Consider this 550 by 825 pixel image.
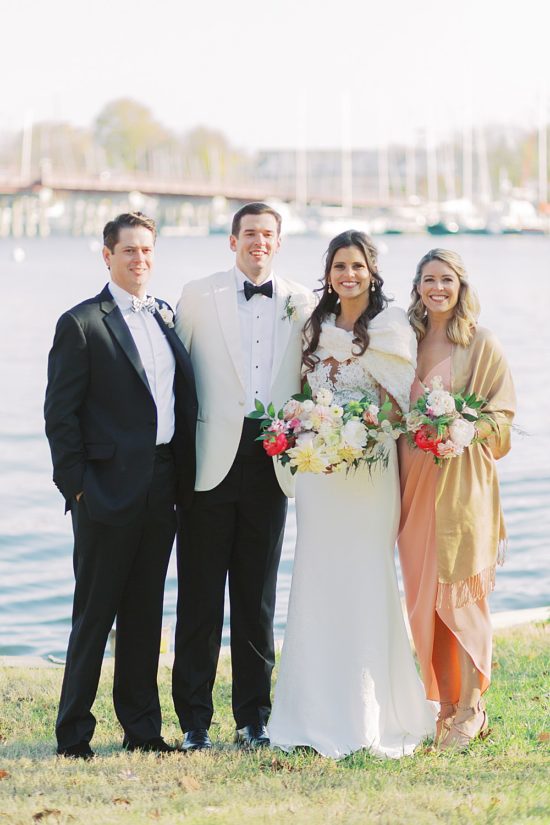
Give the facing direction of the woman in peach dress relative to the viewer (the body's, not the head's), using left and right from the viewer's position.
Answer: facing the viewer and to the left of the viewer

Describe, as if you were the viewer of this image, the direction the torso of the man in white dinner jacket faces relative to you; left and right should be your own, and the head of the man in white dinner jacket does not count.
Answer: facing the viewer

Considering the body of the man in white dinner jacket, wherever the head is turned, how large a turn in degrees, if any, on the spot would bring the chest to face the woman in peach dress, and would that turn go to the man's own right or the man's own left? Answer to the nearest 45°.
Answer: approximately 90° to the man's own left

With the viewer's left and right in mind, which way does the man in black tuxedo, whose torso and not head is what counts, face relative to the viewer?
facing the viewer and to the right of the viewer

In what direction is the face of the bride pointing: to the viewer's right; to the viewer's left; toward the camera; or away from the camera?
toward the camera

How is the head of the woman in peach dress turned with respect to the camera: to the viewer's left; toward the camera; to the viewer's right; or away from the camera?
toward the camera

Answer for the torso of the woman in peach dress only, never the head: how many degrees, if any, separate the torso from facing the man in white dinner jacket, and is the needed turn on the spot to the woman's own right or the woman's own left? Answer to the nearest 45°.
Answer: approximately 45° to the woman's own right

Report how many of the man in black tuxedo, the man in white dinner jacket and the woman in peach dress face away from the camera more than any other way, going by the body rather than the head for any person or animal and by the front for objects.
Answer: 0
